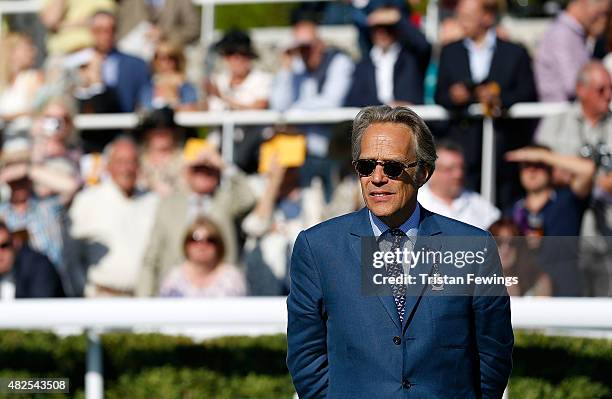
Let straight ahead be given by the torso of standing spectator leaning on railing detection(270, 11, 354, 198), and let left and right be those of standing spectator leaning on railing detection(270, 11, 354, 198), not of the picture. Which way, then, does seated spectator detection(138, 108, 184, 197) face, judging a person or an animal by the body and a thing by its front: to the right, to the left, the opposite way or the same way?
the same way

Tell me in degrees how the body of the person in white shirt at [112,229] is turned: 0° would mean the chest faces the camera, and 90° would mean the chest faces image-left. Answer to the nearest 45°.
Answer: approximately 315°

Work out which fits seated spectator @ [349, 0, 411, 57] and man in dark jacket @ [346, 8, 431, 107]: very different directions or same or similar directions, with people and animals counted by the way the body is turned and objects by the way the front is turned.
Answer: same or similar directions

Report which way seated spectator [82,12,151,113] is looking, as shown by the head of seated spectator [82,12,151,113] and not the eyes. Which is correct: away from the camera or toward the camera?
toward the camera

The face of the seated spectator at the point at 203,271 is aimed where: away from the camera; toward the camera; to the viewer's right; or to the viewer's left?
toward the camera

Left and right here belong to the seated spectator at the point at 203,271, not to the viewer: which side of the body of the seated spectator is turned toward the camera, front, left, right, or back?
front

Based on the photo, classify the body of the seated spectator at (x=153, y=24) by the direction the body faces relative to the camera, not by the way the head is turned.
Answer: toward the camera

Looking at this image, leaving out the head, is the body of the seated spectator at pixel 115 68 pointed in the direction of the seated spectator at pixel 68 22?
no

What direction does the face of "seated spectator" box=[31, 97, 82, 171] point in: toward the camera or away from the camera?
toward the camera

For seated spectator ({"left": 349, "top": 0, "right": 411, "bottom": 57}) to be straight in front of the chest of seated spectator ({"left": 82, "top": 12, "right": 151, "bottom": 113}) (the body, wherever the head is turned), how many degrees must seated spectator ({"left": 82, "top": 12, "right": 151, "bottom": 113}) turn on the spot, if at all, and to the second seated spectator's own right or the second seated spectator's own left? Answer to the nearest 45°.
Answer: approximately 90° to the second seated spectator's own left

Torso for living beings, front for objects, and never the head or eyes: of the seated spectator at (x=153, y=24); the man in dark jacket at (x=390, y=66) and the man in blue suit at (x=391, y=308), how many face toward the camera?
3

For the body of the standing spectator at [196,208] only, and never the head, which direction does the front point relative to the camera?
toward the camera

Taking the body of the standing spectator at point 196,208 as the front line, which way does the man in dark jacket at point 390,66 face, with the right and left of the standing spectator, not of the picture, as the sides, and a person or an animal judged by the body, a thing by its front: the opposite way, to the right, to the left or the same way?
the same way

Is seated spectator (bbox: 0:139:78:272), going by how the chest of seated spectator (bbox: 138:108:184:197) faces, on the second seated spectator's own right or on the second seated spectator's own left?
on the second seated spectator's own right

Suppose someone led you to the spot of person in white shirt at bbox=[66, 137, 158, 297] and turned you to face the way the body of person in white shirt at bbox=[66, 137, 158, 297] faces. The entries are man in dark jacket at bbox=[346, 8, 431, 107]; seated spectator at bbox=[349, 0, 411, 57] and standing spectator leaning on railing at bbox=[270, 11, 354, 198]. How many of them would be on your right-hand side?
0
